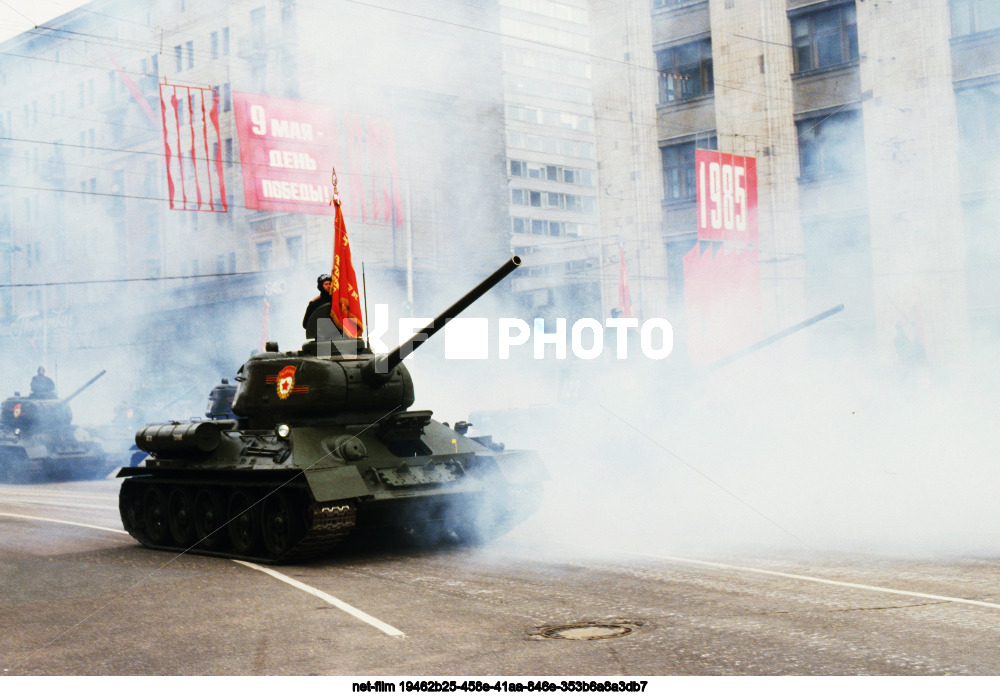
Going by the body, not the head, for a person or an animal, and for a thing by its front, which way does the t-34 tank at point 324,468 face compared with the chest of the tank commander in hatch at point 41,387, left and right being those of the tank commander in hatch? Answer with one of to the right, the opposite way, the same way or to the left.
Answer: the same way

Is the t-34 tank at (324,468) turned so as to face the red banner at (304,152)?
no

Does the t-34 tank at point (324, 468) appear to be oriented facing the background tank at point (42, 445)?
no
